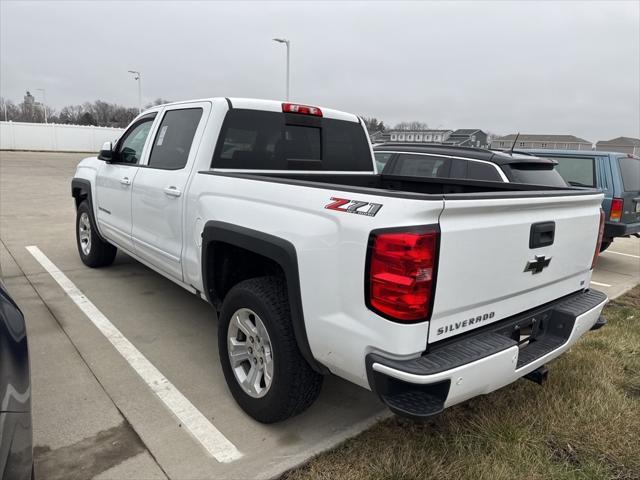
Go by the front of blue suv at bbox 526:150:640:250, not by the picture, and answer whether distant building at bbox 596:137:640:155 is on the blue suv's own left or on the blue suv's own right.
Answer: on the blue suv's own right

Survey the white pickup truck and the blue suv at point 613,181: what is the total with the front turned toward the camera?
0

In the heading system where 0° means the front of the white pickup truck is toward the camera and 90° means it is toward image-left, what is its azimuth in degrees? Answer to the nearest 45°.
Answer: approximately 135°

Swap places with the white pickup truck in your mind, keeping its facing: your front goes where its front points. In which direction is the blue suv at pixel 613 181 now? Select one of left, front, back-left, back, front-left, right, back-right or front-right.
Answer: right

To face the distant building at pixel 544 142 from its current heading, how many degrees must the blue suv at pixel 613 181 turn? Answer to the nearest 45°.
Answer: approximately 45° to its right

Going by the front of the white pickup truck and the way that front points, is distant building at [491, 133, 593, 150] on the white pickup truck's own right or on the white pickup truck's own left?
on the white pickup truck's own right

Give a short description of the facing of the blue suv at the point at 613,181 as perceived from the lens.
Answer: facing away from the viewer and to the left of the viewer

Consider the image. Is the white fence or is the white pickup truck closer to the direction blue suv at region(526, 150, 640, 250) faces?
the white fence

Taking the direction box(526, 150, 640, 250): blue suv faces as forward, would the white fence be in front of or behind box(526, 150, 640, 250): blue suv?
in front

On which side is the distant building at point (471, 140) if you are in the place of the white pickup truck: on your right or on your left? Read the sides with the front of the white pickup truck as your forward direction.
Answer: on your right

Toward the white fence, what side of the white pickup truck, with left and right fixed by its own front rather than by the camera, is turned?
front

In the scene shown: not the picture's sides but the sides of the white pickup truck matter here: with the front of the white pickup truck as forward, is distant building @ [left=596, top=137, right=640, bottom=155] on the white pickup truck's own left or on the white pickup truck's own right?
on the white pickup truck's own right
